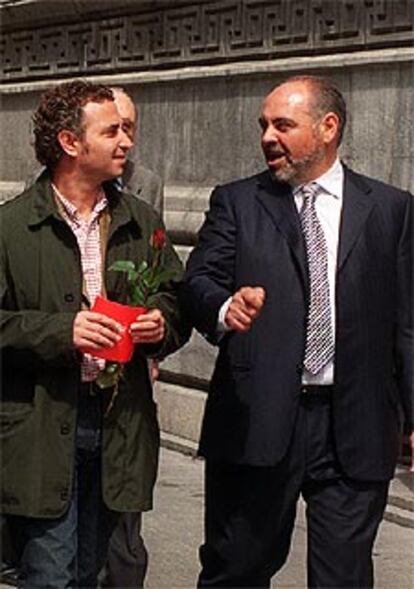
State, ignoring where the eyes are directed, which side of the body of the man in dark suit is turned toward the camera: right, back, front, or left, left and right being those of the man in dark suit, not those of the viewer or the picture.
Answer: front

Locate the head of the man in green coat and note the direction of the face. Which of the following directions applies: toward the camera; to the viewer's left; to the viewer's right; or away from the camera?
to the viewer's right

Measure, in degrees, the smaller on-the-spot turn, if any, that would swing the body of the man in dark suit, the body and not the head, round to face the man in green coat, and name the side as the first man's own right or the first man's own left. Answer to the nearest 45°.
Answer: approximately 90° to the first man's own right
